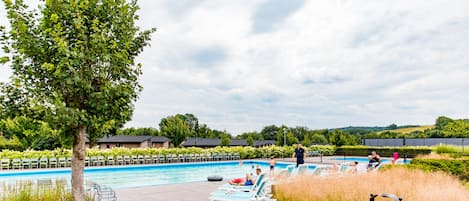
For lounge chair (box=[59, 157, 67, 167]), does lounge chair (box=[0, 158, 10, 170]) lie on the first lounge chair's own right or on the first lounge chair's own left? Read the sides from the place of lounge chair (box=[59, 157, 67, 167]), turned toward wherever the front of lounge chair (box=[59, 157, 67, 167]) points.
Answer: on the first lounge chair's own right

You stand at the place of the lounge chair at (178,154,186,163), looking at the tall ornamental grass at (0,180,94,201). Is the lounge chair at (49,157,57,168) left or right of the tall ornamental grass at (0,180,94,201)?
right

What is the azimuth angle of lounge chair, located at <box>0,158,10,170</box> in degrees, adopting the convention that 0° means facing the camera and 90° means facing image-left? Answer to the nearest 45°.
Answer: approximately 0°

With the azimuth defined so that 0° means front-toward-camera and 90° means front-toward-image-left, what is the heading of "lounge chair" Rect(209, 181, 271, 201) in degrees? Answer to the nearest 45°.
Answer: approximately 90°
